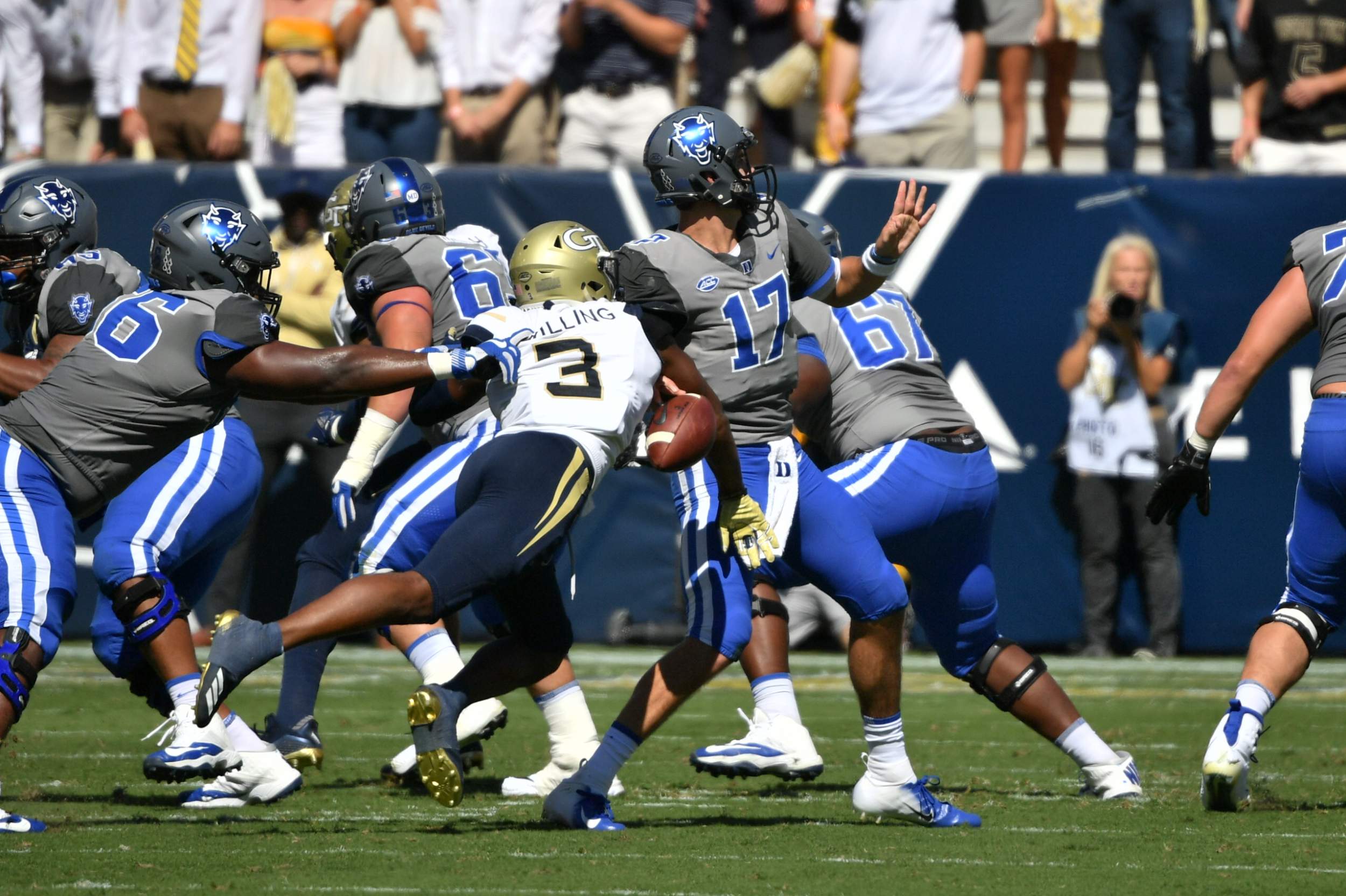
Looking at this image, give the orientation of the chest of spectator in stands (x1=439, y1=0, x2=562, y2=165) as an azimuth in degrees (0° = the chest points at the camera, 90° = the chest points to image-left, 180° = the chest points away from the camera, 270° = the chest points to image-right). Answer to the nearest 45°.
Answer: approximately 0°

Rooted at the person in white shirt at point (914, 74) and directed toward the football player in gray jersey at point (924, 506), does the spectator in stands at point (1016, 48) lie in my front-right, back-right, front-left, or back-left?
back-left

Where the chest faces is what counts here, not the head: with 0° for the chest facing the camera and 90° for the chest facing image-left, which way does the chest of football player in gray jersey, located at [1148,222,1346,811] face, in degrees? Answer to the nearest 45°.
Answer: approximately 180°

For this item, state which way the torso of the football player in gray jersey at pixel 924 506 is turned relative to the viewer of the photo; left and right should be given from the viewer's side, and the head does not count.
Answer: facing away from the viewer and to the left of the viewer

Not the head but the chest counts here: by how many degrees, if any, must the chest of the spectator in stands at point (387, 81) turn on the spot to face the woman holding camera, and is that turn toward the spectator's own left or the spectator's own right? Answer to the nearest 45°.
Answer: approximately 45° to the spectator's own left

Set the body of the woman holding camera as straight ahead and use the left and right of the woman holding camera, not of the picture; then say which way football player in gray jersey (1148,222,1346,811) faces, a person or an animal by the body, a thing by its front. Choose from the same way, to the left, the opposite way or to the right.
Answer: the opposite way

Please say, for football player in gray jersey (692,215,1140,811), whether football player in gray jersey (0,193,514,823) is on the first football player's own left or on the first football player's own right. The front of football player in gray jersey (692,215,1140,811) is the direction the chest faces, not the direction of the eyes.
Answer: on the first football player's own left
